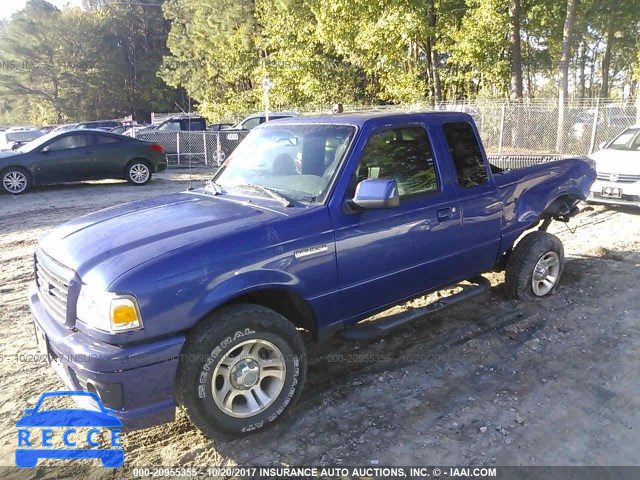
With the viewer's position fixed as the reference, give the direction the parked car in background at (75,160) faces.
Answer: facing to the left of the viewer

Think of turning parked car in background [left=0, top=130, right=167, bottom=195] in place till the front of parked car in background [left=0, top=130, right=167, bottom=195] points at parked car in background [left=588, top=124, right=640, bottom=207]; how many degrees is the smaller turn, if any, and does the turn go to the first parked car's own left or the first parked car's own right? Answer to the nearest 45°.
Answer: approximately 135° to the first parked car's own left

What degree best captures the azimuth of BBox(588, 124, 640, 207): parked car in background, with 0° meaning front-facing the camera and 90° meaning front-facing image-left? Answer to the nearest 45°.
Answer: approximately 45°

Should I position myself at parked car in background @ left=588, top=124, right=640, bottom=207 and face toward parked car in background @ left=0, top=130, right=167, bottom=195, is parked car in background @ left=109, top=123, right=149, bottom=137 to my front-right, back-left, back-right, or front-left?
front-right

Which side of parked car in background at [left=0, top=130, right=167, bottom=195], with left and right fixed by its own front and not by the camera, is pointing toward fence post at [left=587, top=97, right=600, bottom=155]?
back

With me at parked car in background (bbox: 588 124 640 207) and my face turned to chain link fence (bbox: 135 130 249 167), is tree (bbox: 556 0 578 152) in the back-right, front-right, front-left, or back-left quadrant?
front-right

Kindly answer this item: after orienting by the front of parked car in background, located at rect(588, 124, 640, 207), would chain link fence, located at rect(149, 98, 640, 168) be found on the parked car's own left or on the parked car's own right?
on the parked car's own right

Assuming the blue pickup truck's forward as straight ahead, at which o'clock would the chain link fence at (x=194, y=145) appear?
The chain link fence is roughly at 4 o'clock from the blue pickup truck.

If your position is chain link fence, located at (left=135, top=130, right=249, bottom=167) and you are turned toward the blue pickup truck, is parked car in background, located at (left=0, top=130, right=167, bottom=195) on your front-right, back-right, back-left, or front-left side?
front-right

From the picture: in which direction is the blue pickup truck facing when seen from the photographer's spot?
facing the viewer and to the left of the viewer
